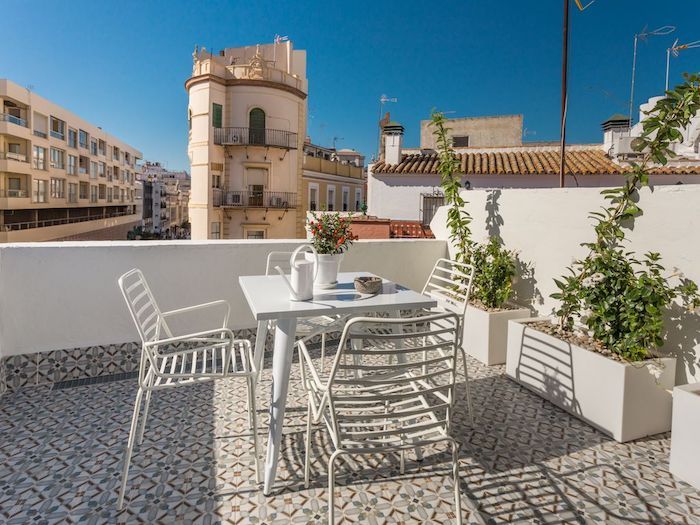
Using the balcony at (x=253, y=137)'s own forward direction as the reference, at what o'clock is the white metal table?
The white metal table is roughly at 12 o'clock from the balcony.

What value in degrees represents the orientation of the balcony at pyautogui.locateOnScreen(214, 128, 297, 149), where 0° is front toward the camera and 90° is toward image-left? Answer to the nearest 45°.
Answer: approximately 0°

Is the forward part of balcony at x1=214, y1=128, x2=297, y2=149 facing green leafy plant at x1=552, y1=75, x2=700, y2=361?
yes

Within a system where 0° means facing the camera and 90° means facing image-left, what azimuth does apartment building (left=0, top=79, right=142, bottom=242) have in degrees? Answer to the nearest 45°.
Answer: approximately 315°

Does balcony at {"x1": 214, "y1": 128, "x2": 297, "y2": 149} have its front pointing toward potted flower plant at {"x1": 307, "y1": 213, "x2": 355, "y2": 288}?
yes

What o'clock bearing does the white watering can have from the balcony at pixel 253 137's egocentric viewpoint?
The white watering can is roughly at 12 o'clock from the balcony.

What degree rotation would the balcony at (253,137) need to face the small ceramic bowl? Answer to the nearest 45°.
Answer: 0° — it already faces it
